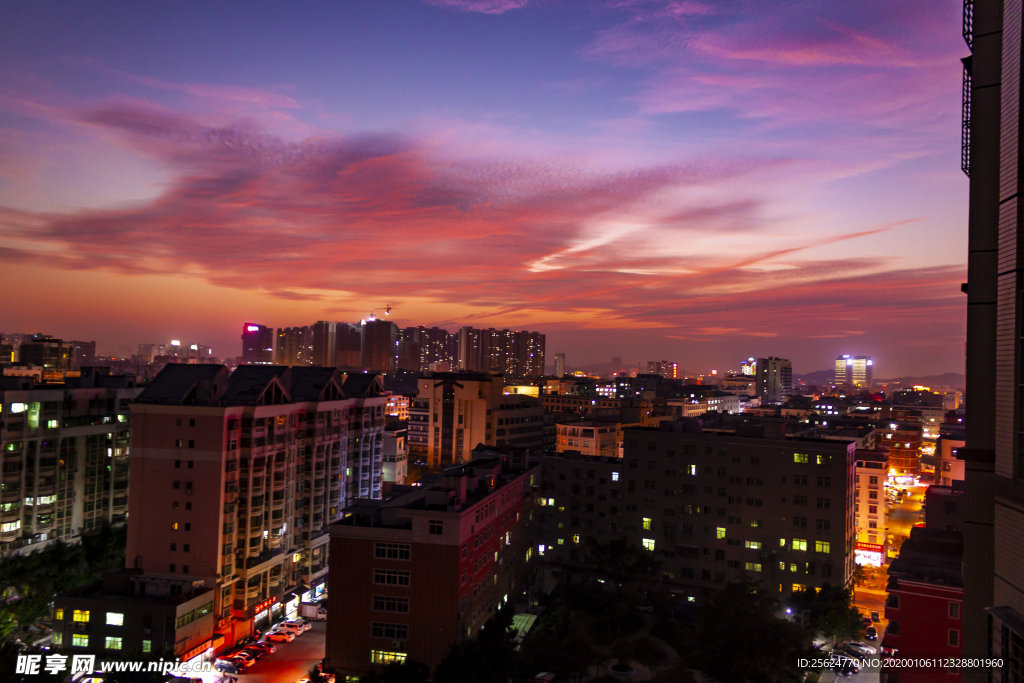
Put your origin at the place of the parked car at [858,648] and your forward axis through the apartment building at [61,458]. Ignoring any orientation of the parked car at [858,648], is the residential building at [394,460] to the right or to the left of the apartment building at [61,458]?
right

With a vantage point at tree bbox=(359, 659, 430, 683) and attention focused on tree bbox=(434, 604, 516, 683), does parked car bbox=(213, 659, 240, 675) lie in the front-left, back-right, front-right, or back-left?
back-left

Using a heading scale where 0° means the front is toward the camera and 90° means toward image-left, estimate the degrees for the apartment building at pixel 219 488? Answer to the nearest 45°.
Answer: approximately 315°

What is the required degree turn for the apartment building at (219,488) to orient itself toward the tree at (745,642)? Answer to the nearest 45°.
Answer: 0° — it already faces it
